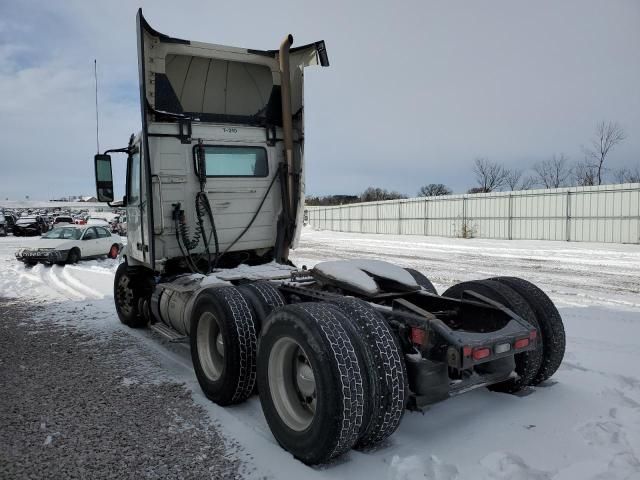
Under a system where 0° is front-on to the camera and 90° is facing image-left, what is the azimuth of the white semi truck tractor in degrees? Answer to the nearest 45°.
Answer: approximately 135°

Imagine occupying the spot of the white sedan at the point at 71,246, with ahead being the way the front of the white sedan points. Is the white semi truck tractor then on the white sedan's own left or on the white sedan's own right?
on the white sedan's own left

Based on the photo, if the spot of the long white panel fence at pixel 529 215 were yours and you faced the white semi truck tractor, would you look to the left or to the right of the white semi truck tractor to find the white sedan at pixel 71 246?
right

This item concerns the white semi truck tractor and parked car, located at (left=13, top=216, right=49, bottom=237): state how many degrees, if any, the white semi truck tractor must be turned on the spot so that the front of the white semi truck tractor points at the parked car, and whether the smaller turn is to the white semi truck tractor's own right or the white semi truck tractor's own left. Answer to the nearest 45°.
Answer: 0° — it already faces it

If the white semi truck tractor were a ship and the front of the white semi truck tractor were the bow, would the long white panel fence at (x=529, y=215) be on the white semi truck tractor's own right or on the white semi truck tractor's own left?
on the white semi truck tractor's own right

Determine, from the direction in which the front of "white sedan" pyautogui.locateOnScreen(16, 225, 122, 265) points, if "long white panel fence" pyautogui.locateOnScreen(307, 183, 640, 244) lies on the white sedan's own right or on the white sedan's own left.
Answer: on the white sedan's own left

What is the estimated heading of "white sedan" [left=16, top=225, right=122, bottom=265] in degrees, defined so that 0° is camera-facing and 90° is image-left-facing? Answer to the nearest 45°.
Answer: approximately 45°

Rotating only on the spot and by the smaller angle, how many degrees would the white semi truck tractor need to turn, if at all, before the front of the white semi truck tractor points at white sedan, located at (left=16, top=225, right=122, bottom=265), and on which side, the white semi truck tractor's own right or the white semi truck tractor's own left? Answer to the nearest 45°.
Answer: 0° — it already faces it
